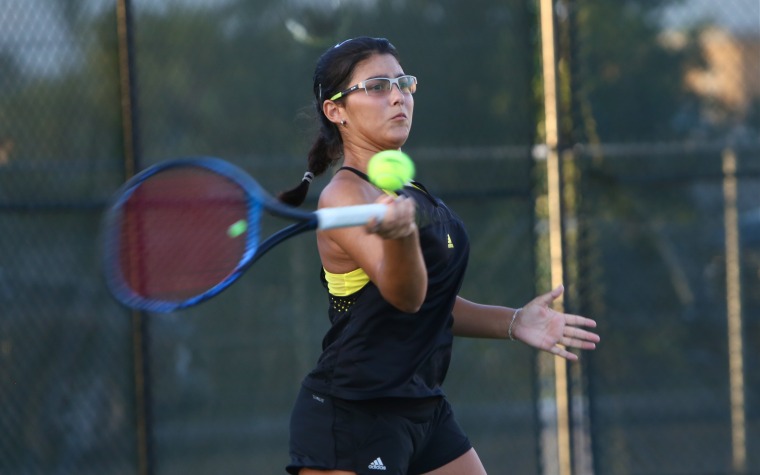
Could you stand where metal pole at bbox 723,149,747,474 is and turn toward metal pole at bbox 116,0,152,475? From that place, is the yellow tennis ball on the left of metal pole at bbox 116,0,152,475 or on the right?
left

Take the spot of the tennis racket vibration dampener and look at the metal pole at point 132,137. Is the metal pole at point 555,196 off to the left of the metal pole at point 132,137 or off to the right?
right

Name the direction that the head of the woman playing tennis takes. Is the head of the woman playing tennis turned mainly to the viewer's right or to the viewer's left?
to the viewer's right

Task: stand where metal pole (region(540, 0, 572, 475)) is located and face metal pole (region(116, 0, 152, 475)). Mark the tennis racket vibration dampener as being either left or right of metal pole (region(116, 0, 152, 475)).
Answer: left

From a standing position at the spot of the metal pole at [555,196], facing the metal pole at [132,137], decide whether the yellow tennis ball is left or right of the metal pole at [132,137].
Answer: left

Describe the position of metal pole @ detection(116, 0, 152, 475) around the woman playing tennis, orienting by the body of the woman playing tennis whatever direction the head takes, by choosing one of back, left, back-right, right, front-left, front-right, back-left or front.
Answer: back

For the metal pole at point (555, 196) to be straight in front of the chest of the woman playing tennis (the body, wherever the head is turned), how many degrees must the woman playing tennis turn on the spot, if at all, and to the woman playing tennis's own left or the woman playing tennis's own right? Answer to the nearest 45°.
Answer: approximately 135° to the woman playing tennis's own left

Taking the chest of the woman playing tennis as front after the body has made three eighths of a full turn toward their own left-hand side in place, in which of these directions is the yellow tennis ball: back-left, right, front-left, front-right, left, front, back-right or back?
back
